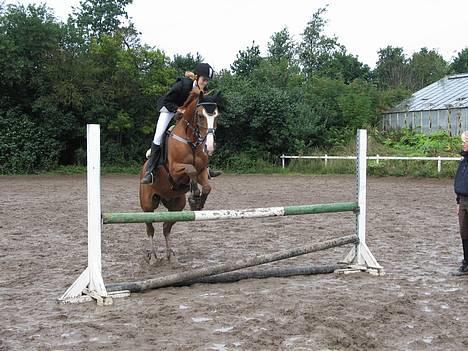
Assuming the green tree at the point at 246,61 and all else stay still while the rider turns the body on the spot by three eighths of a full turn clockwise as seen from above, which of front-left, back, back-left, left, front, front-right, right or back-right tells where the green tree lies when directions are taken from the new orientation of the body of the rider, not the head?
right

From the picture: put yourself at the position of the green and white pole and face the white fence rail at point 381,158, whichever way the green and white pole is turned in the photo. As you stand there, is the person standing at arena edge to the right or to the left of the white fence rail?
right

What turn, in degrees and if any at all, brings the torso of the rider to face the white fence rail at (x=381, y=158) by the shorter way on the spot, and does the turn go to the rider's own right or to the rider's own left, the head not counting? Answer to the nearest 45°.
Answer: approximately 90° to the rider's own left

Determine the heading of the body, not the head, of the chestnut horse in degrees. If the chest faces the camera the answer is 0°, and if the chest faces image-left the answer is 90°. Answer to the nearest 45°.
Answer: approximately 315°

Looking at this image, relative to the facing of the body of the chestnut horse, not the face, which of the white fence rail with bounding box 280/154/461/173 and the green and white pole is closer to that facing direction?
the green and white pole

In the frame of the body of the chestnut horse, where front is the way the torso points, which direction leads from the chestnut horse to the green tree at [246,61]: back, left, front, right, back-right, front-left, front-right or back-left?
back-left
